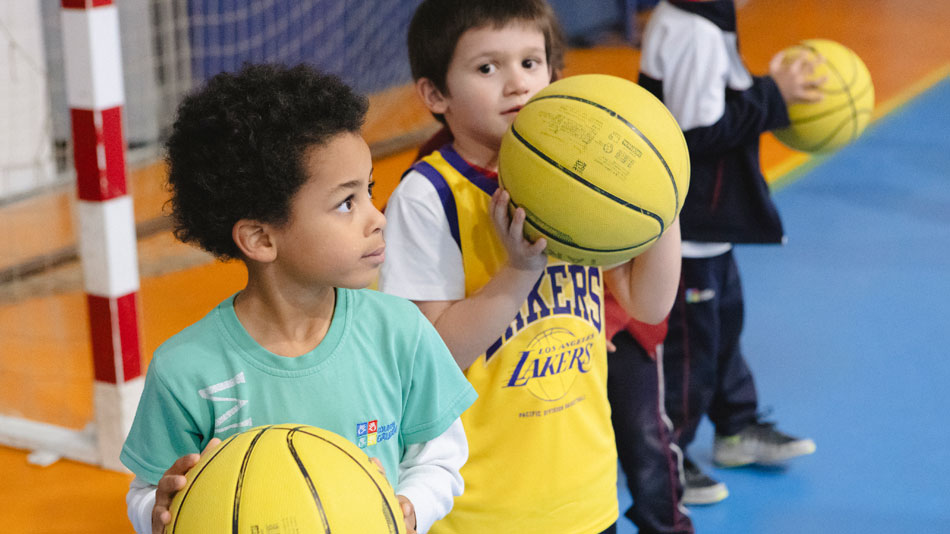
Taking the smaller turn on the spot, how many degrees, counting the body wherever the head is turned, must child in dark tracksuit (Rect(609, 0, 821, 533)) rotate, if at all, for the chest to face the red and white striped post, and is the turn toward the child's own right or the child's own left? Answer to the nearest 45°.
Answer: approximately 180°

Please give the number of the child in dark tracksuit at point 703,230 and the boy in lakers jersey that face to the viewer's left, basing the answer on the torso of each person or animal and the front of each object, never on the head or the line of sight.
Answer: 0

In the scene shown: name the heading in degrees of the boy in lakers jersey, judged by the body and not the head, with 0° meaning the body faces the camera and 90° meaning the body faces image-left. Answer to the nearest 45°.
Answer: approximately 315°

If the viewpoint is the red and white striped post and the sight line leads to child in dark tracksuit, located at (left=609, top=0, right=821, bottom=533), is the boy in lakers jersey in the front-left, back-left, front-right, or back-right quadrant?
front-right

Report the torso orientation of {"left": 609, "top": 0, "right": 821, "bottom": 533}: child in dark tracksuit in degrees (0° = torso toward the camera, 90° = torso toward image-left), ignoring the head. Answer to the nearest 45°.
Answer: approximately 270°

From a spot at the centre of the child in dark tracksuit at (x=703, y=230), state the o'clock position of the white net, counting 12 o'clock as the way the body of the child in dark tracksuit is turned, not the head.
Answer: The white net is roughly at 7 o'clock from the child in dark tracksuit.
